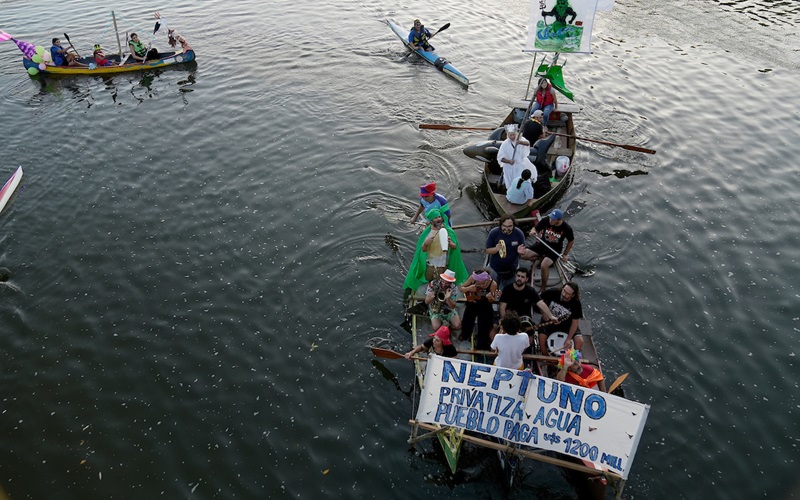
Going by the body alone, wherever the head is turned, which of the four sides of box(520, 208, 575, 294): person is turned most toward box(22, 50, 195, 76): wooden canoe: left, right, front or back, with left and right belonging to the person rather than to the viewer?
right

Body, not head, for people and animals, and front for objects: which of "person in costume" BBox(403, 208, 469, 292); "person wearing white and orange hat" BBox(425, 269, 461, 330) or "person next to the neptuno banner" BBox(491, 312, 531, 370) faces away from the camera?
the person next to the neptuno banner

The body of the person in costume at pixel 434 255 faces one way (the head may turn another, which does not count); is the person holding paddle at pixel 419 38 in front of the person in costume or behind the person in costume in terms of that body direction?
behind

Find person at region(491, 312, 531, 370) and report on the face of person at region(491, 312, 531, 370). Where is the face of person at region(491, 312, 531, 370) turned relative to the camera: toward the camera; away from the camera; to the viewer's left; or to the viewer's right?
away from the camera

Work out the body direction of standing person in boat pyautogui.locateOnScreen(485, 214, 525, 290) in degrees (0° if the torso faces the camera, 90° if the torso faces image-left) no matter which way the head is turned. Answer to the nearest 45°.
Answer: approximately 0°

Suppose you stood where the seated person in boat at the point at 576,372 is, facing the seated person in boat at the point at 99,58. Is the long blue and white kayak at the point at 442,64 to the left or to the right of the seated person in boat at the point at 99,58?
right

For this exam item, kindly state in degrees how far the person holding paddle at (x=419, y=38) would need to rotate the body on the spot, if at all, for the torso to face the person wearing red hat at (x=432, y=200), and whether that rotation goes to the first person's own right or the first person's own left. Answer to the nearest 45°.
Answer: approximately 45° to the first person's own right

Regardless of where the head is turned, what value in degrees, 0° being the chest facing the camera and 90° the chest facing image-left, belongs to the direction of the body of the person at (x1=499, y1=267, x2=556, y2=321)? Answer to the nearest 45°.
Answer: approximately 0°
